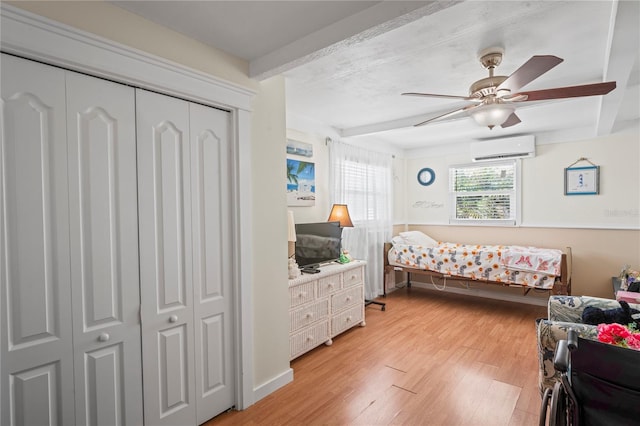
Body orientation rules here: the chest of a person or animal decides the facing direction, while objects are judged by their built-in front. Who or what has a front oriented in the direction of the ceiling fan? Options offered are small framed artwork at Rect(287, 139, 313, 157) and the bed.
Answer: the small framed artwork

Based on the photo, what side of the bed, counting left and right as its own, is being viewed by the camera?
right

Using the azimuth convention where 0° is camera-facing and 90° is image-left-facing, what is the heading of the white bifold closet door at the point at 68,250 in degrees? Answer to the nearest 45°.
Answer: approximately 315°

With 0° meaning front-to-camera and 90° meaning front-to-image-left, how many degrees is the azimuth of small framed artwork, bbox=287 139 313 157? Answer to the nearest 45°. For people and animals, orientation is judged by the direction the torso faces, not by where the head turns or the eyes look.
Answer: approximately 315°

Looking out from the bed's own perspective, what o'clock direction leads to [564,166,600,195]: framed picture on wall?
The framed picture on wall is roughly at 11 o'clock from the bed.

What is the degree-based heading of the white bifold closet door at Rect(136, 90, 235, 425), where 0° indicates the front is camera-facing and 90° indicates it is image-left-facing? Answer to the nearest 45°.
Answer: approximately 315°
